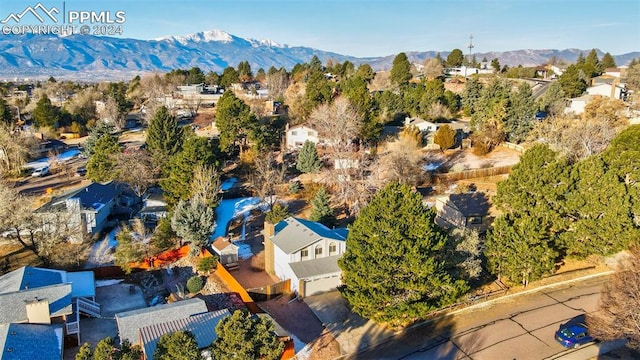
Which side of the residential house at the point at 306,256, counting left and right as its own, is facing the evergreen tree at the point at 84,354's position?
right

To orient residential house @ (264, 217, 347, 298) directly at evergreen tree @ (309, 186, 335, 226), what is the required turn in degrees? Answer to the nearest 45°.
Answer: approximately 135° to its left

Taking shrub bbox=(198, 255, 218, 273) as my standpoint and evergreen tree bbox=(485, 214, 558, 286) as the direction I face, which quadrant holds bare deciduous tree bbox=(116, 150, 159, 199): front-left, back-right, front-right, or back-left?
back-left

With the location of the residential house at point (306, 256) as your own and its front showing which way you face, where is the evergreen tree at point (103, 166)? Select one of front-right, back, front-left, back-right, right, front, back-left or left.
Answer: back

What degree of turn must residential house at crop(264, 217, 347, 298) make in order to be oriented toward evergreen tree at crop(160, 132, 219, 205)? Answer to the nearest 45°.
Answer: approximately 180°

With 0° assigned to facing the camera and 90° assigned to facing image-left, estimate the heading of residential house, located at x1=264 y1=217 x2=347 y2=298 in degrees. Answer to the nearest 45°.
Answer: approximately 315°

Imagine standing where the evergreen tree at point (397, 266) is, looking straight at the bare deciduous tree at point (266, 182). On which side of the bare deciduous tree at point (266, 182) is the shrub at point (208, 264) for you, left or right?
left

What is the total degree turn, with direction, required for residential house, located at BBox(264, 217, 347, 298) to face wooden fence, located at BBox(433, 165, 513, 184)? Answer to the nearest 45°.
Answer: approximately 90° to its left

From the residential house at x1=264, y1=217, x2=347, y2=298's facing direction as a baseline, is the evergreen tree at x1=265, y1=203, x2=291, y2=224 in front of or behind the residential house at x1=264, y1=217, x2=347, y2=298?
behind

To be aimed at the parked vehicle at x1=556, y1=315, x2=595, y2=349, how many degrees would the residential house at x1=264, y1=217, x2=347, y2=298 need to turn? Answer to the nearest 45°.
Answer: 0° — it already faces it

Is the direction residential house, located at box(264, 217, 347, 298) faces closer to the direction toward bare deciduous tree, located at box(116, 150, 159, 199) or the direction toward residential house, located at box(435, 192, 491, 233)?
the residential house
